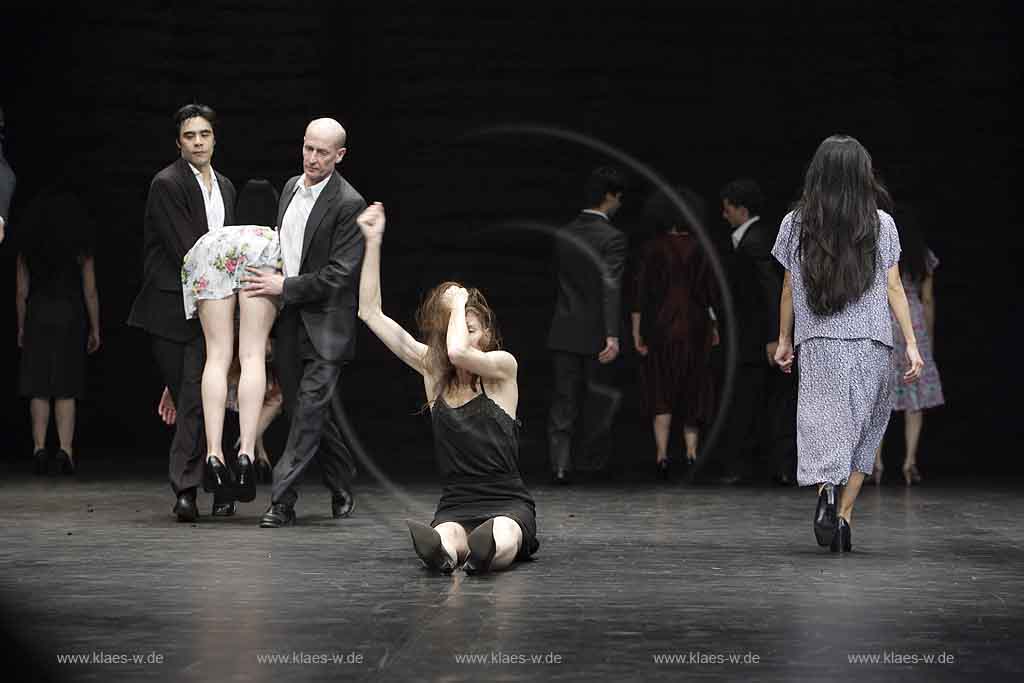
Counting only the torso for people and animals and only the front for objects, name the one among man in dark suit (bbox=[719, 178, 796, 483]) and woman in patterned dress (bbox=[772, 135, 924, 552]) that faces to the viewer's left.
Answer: the man in dark suit

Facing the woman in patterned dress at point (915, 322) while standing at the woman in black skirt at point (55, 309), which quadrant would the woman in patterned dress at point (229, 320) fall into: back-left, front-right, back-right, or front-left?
front-right

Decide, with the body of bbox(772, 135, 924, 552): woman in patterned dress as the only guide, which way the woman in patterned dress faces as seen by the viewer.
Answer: away from the camera

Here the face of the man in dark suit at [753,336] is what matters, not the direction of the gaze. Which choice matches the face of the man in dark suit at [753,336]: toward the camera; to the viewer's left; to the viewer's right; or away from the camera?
to the viewer's left

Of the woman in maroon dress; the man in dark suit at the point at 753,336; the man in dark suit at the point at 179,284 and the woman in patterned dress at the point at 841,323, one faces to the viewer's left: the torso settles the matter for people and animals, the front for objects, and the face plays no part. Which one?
the man in dark suit at the point at 753,336

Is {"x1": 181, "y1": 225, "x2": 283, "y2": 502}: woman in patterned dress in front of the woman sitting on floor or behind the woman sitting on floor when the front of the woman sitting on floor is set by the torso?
behind

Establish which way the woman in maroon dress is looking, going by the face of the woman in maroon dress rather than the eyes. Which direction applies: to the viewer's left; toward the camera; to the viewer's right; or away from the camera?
away from the camera

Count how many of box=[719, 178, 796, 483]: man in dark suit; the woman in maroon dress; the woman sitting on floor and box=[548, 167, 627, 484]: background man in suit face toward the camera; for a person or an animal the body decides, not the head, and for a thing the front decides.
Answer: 1

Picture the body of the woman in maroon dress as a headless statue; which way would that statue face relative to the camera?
away from the camera

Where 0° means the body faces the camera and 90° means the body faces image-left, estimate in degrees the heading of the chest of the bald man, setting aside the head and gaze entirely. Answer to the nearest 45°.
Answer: approximately 45°

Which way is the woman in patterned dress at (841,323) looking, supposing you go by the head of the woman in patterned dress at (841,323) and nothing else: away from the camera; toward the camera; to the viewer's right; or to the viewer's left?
away from the camera

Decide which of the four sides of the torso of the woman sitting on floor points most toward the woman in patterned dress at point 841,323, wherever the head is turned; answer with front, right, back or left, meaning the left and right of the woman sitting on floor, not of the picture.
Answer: left

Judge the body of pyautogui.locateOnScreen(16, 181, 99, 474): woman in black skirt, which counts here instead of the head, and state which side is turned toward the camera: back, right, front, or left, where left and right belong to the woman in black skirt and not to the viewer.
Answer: back

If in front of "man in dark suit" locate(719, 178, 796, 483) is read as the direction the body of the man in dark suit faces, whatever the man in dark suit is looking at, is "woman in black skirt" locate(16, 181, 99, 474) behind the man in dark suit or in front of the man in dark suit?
in front

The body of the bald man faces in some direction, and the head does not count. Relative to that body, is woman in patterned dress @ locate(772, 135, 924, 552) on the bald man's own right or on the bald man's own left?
on the bald man's own left

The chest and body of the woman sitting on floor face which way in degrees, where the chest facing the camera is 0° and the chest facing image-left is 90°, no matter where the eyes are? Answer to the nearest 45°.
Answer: approximately 0°
